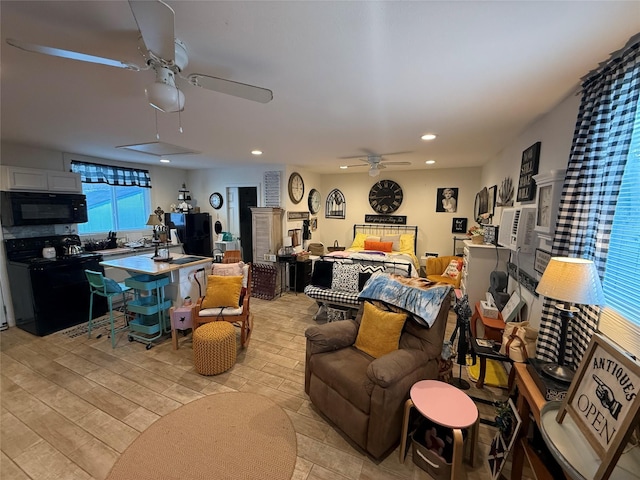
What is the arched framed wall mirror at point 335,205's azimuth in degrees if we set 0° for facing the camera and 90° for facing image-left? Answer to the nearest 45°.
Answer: approximately 0°

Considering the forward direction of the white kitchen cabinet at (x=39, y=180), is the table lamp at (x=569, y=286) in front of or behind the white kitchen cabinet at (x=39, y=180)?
in front

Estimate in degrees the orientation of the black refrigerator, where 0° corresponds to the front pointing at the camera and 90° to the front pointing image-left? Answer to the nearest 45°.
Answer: approximately 315°

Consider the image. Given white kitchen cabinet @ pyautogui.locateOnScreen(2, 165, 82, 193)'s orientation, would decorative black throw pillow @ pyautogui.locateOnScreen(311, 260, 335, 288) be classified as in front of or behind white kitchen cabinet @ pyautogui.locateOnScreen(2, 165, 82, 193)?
in front

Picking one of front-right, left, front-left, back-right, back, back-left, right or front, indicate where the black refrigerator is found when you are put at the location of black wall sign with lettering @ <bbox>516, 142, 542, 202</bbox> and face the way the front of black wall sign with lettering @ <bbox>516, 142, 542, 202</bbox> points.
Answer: front-right

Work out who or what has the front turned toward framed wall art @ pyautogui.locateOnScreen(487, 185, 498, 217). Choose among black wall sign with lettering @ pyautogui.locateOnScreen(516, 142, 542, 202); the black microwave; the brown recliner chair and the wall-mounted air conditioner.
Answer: the black microwave

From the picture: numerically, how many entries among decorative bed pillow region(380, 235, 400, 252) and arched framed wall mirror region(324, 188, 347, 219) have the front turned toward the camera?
2

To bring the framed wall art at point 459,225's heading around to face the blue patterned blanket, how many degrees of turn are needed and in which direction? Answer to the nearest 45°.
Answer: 0° — it already faces it

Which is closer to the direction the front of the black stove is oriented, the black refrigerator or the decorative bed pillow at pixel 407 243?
the decorative bed pillow

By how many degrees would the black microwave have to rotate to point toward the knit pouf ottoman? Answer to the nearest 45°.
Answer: approximately 45° to its right

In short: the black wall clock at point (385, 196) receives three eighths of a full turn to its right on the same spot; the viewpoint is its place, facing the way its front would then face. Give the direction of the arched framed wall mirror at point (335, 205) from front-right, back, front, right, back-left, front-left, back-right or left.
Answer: front-left

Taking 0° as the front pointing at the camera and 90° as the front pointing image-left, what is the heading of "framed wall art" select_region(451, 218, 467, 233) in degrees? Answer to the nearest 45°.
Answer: approximately 0°

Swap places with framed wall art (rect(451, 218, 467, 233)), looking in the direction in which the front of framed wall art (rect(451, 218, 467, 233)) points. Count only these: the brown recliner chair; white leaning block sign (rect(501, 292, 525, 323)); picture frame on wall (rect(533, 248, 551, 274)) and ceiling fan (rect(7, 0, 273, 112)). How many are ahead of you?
4

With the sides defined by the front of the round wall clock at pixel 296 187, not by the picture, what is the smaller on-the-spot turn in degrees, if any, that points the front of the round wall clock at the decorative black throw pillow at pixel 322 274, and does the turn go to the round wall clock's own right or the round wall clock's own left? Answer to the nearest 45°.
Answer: approximately 45° to the round wall clock's own right

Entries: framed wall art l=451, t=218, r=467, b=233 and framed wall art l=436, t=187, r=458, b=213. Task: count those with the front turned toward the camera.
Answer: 2
